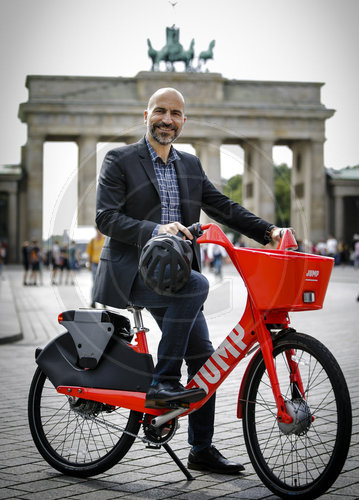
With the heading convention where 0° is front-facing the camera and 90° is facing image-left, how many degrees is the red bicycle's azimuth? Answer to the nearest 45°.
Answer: approximately 315°

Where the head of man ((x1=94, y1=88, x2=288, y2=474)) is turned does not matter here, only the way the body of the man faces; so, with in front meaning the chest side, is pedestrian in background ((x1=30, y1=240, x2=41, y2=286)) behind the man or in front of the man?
behind

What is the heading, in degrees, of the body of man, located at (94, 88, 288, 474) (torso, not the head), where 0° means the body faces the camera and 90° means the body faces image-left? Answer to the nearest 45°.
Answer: approximately 315°

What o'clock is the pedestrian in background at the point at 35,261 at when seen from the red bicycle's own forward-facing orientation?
The pedestrian in background is roughly at 7 o'clock from the red bicycle.
